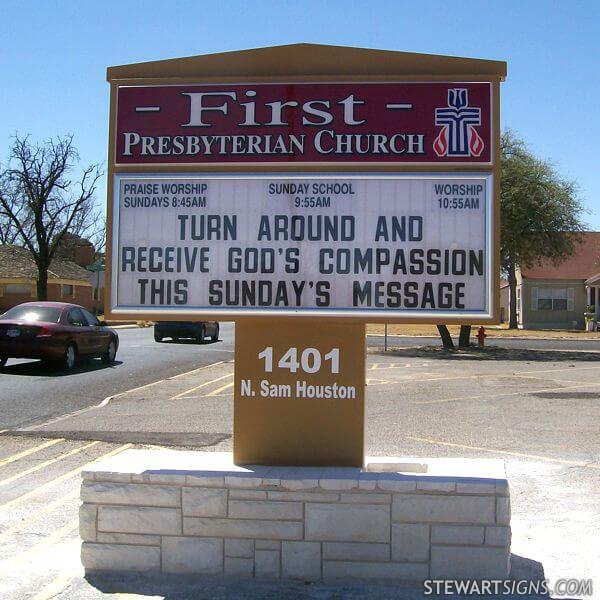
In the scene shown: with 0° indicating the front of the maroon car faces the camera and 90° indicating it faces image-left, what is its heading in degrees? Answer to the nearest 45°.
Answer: approximately 225°

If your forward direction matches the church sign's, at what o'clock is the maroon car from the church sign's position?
The maroon car is roughly at 5 o'clock from the church sign.

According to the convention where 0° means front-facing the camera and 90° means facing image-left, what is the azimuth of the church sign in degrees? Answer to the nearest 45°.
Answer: approximately 0°

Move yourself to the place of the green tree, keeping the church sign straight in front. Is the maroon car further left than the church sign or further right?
right

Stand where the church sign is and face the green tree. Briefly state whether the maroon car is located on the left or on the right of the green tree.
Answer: left

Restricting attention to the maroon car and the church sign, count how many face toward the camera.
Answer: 1

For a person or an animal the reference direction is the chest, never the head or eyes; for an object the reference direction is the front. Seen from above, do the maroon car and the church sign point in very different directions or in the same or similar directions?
very different directions

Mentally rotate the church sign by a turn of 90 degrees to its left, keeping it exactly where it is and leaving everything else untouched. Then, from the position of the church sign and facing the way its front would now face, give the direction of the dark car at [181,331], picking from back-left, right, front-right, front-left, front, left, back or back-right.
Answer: left

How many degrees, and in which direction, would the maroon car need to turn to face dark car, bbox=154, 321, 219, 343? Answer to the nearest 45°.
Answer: approximately 45° to its left
